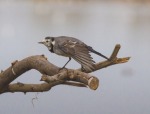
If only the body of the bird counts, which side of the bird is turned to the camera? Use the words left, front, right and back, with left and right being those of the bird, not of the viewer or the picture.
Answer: left
